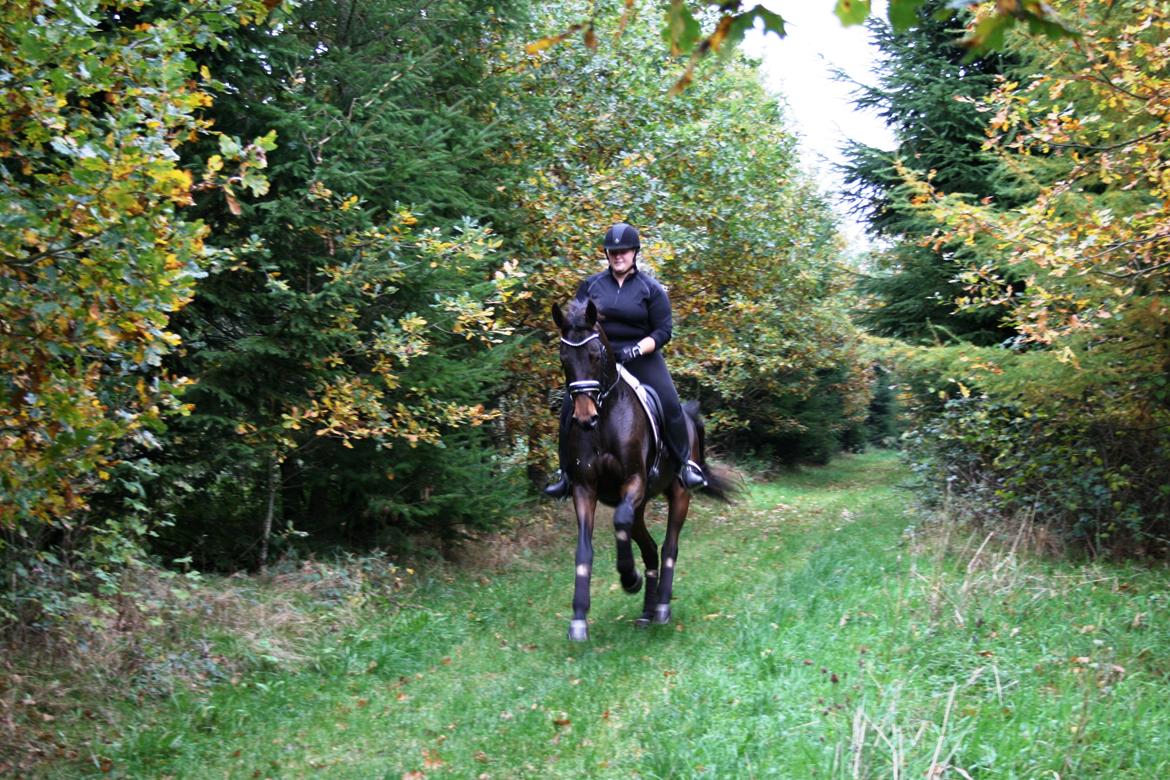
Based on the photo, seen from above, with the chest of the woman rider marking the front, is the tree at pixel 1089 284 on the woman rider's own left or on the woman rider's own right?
on the woman rider's own left

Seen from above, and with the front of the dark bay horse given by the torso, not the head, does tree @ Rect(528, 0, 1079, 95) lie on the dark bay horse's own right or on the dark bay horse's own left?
on the dark bay horse's own left

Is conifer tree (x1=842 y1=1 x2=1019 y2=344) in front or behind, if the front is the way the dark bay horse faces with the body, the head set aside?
behind

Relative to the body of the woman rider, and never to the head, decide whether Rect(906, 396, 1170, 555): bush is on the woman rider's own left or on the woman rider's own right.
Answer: on the woman rider's own left

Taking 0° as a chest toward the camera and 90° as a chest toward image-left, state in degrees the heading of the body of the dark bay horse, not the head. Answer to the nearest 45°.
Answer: approximately 45°

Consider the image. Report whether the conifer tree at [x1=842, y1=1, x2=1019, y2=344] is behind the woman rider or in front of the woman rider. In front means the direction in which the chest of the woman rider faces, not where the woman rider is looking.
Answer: behind

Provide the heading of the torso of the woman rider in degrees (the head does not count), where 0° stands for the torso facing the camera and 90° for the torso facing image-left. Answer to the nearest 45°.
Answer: approximately 0°
